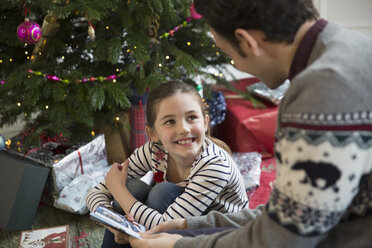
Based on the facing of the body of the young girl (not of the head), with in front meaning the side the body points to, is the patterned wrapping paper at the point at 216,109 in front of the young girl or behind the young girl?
behind

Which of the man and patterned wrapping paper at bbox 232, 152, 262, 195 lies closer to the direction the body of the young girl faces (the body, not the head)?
the man

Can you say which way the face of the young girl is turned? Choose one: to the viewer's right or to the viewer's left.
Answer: to the viewer's right

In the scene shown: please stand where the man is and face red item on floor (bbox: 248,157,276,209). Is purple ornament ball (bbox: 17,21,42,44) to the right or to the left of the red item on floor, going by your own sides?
left

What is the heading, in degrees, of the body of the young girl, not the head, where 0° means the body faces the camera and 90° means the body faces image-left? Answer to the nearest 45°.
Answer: approximately 45°

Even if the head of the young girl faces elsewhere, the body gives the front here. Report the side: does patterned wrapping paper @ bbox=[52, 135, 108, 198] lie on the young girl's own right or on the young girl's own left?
on the young girl's own right

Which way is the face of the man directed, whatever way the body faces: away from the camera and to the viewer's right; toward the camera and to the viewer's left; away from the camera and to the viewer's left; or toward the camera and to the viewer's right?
away from the camera and to the viewer's left

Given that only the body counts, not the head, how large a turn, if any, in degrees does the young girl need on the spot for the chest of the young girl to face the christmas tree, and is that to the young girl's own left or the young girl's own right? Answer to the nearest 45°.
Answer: approximately 90° to the young girl's own right

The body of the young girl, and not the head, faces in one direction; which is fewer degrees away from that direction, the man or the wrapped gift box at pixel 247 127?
the man
